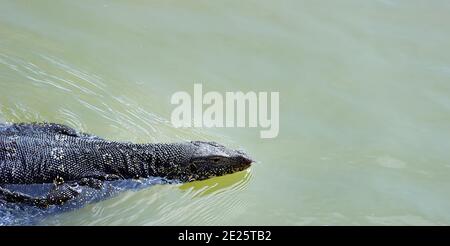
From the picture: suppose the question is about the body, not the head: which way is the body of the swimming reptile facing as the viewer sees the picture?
to the viewer's right
